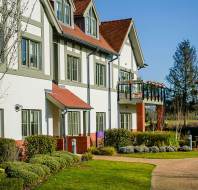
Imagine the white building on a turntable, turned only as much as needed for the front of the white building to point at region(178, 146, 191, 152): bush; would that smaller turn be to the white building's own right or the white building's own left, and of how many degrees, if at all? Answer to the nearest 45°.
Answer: approximately 45° to the white building's own left

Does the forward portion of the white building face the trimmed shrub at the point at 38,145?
no

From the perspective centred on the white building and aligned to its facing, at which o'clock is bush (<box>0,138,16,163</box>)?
The bush is roughly at 2 o'clock from the white building.

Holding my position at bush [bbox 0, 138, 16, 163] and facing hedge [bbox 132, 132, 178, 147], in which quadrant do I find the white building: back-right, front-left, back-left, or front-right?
front-left

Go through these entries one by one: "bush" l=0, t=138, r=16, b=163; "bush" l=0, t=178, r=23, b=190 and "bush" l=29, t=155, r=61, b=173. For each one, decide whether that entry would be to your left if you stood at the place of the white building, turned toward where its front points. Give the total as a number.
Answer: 0

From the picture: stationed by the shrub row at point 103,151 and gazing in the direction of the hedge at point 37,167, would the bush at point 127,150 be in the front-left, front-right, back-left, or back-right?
back-left

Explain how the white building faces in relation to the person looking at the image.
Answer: facing the viewer and to the right of the viewer
